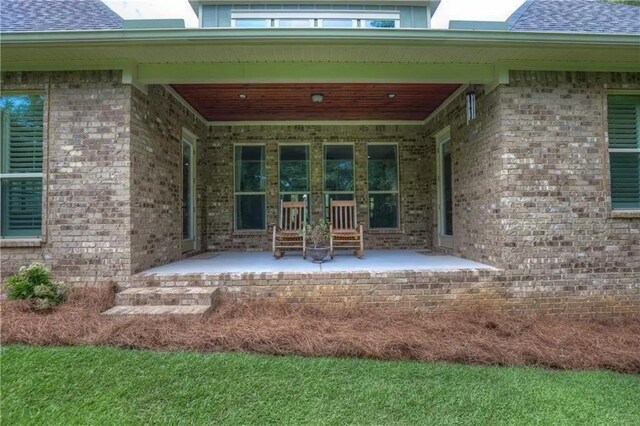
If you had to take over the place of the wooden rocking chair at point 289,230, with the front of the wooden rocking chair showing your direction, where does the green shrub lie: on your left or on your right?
on your right

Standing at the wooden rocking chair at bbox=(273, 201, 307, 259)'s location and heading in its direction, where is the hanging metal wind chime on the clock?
The hanging metal wind chime is roughly at 10 o'clock from the wooden rocking chair.

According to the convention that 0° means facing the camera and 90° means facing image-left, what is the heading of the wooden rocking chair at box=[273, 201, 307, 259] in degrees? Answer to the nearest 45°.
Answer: approximately 0°

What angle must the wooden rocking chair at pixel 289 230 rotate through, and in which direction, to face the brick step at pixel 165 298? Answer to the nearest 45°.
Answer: approximately 45° to its right

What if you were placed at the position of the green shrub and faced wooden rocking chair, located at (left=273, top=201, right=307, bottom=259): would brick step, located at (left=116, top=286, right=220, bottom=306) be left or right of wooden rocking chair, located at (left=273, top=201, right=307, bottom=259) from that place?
right
